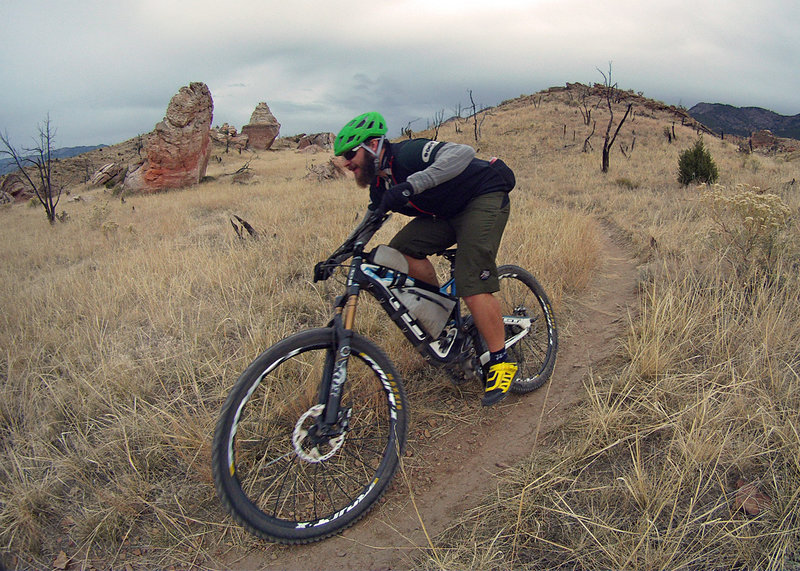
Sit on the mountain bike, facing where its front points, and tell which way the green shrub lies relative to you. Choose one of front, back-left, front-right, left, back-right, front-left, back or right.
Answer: back

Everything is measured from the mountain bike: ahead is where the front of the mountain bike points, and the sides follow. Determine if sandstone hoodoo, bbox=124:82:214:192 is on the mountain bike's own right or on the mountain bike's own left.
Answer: on the mountain bike's own right

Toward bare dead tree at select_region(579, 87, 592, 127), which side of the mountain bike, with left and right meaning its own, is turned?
back

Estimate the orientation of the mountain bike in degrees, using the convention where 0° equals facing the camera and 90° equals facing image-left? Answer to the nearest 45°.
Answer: approximately 45°

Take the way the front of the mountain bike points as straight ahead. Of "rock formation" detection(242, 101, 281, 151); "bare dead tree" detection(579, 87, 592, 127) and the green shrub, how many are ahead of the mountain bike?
0

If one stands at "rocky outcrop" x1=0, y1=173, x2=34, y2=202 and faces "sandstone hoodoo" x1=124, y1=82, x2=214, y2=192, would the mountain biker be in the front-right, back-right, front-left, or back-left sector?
front-right

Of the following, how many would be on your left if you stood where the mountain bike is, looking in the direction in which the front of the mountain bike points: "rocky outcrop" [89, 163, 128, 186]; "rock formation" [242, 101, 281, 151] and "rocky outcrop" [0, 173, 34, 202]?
0

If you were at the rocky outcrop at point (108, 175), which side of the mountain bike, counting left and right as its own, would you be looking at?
right

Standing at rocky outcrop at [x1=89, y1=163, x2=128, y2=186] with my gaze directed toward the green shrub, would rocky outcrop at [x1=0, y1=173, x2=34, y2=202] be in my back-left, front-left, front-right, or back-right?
back-right

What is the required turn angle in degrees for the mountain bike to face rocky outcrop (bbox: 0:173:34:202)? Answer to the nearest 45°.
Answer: approximately 90° to its right
